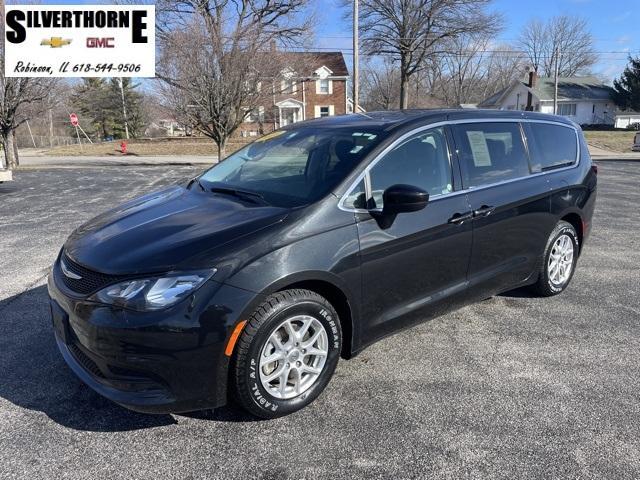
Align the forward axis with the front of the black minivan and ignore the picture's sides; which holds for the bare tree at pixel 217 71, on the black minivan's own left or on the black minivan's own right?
on the black minivan's own right

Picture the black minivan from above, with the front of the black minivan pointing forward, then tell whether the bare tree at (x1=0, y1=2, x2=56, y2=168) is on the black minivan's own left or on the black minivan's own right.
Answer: on the black minivan's own right

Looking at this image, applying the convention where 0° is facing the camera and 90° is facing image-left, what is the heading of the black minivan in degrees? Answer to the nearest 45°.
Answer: approximately 45°

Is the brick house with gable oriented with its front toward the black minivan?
yes

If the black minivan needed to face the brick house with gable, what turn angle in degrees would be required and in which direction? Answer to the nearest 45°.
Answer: approximately 135° to its right
